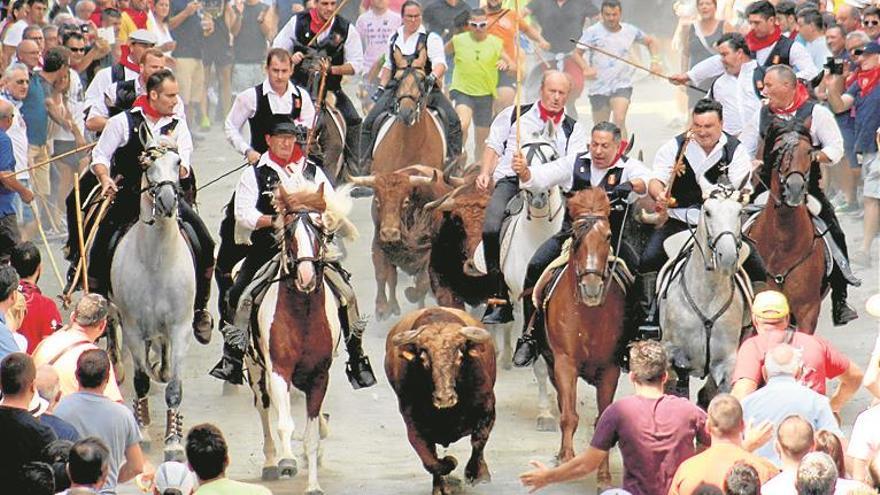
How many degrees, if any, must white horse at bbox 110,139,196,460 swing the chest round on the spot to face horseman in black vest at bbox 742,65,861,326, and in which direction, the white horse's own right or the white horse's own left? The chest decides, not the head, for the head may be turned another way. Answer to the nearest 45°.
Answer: approximately 90° to the white horse's own left

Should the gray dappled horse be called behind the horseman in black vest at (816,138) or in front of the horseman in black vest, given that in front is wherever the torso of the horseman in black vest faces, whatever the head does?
in front

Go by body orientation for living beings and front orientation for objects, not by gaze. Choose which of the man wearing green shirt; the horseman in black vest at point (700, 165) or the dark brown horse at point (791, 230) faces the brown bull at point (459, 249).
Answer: the man wearing green shirt

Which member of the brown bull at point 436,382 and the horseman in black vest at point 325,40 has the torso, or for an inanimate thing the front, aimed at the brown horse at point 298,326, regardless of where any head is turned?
the horseman in black vest

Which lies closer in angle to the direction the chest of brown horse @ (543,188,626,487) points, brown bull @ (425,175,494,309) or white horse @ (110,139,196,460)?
the white horse

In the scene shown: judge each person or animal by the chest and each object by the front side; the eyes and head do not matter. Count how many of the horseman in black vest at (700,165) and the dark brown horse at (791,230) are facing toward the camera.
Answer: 2
